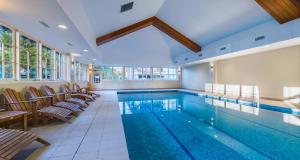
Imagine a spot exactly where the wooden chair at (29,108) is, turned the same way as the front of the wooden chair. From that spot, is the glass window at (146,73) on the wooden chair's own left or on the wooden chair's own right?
on the wooden chair's own left

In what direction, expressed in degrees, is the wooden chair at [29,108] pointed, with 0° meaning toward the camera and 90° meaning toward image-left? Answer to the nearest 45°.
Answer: approximately 315°

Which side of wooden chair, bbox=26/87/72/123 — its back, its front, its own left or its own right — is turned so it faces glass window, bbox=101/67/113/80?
left

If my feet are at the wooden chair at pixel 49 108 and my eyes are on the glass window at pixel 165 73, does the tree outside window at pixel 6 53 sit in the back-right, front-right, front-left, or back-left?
back-left

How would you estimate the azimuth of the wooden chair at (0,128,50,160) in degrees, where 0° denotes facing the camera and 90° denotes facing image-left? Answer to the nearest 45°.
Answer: approximately 315°

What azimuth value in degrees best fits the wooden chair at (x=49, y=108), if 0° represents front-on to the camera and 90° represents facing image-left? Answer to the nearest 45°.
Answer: approximately 315°

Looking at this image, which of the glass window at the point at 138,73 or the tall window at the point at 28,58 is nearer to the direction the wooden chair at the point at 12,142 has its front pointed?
the glass window
